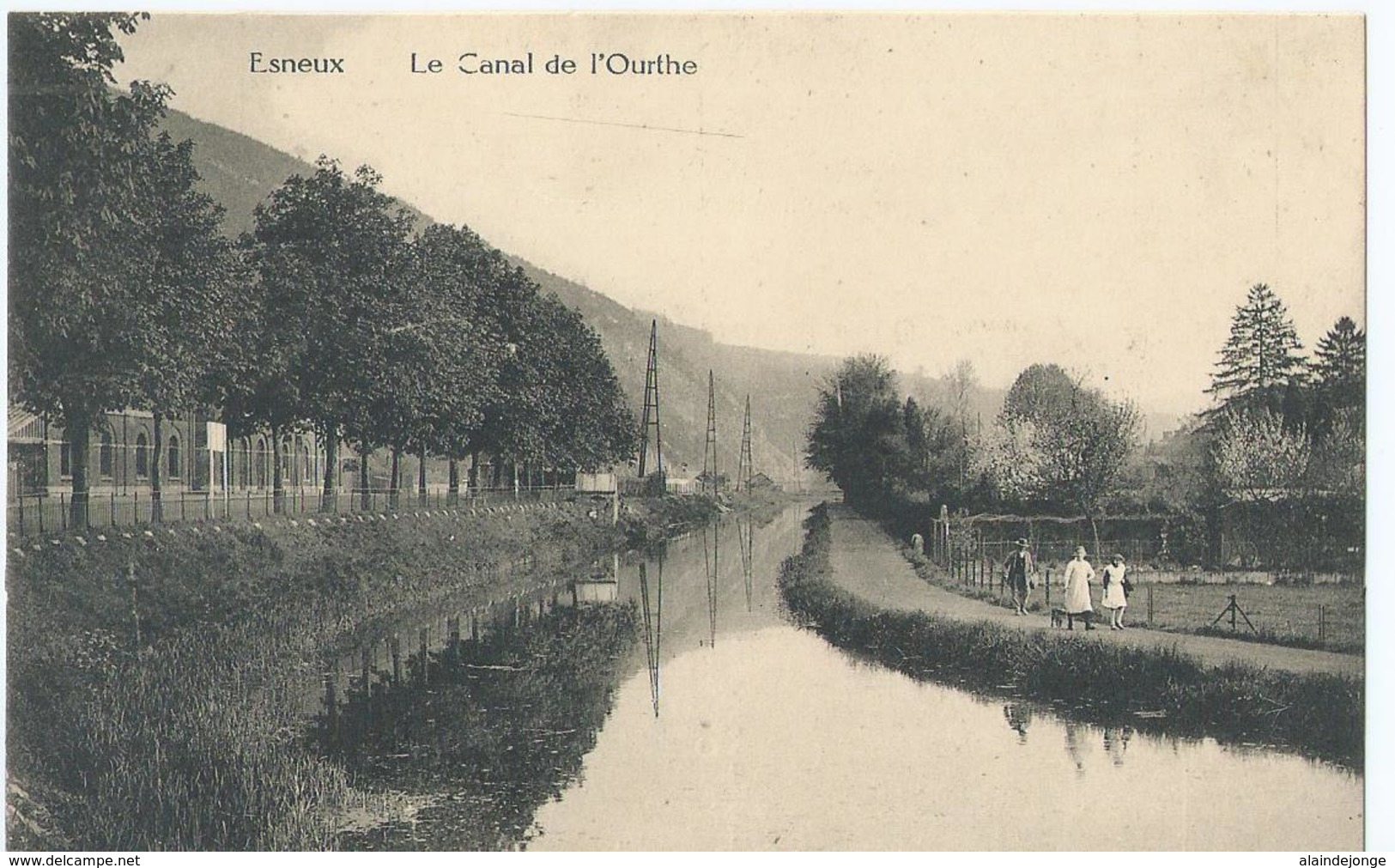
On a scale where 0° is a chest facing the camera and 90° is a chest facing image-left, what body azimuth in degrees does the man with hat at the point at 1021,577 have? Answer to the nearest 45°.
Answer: approximately 0°

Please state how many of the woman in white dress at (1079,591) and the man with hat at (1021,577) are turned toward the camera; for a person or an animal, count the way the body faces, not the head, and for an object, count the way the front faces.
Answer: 2

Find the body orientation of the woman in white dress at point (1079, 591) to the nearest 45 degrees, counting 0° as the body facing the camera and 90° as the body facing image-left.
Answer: approximately 0°

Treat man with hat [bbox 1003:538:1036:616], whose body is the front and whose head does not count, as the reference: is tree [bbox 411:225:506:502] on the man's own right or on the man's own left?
on the man's own right

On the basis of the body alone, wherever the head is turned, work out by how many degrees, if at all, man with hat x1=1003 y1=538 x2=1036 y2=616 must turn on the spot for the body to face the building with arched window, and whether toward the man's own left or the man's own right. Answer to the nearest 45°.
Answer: approximately 135° to the man's own right

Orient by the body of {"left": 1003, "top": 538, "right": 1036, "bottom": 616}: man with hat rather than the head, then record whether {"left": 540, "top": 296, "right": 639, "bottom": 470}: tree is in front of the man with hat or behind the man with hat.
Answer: behind
